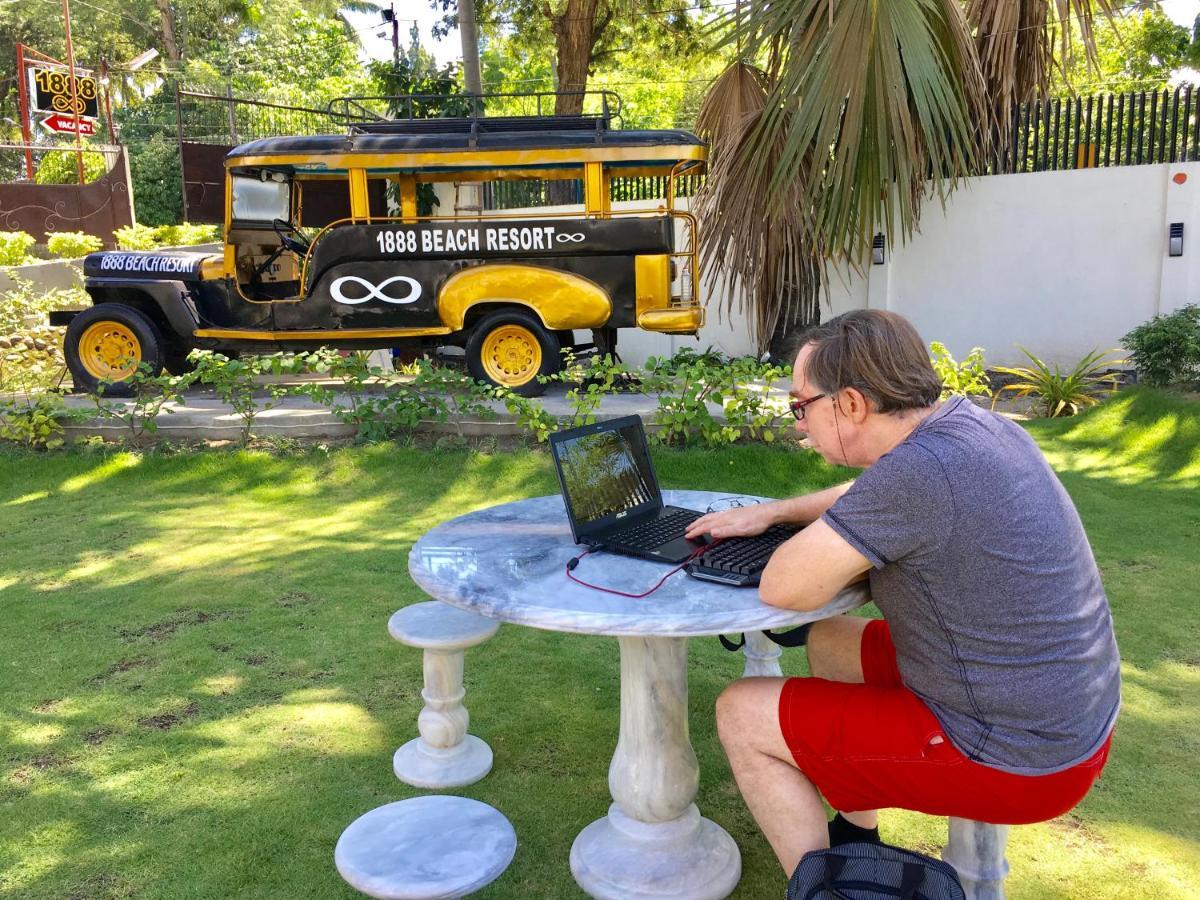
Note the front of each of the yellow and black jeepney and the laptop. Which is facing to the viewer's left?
the yellow and black jeepney

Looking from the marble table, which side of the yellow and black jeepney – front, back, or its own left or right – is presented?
left

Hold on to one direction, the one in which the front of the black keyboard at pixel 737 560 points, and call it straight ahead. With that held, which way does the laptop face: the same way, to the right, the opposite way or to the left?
the same way

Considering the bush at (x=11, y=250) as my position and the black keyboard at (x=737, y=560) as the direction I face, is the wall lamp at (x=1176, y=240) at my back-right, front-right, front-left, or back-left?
front-left

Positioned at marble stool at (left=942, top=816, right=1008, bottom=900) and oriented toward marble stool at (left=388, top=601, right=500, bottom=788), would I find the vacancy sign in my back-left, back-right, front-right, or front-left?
front-right

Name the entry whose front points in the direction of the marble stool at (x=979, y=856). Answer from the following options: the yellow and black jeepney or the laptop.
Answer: the laptop

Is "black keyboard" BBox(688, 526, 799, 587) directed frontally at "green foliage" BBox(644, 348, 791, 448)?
no

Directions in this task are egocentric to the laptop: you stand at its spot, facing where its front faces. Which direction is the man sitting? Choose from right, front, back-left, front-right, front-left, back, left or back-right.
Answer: front

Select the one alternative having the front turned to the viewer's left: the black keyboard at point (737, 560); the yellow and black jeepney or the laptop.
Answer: the yellow and black jeepney

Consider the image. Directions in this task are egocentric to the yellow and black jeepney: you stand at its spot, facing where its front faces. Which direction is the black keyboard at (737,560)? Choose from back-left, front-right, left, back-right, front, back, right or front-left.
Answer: left

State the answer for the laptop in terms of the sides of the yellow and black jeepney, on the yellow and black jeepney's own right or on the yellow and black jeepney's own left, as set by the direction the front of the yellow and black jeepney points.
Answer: on the yellow and black jeepney's own left

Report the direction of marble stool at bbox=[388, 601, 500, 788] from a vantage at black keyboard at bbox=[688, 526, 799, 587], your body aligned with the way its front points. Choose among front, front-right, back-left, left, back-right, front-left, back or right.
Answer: back

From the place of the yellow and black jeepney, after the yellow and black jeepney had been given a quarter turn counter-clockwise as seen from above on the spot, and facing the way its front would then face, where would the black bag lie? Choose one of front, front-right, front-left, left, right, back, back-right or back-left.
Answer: front

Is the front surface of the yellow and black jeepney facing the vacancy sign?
no

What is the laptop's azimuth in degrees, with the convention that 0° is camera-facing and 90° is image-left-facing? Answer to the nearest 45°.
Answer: approximately 315°

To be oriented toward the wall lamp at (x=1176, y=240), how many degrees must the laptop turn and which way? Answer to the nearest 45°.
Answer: approximately 90° to its left

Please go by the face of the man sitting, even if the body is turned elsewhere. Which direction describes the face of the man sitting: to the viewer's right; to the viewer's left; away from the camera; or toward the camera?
to the viewer's left

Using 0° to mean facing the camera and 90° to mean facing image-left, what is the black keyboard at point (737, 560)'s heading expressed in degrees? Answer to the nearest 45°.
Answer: approximately 315°

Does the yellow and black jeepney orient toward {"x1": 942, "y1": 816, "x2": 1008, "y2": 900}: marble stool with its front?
no

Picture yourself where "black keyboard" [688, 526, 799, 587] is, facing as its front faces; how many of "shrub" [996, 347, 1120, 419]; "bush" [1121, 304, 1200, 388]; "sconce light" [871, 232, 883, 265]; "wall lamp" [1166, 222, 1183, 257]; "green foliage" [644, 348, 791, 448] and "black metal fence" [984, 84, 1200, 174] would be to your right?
0

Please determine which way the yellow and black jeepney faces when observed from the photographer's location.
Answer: facing to the left of the viewer
